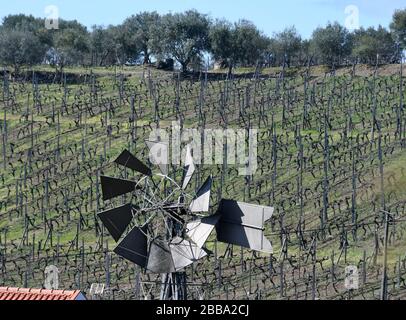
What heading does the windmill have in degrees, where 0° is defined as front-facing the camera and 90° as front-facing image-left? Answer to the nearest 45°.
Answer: approximately 45°
